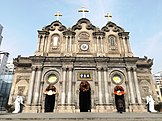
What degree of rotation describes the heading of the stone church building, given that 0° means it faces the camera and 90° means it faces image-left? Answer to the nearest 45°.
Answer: approximately 0°
